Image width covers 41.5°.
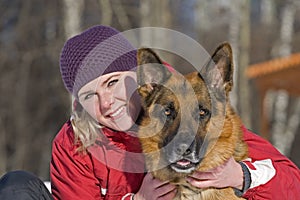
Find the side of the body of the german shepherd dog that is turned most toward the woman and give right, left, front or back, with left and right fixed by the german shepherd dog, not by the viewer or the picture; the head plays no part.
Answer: right

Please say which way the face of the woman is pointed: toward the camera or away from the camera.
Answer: toward the camera

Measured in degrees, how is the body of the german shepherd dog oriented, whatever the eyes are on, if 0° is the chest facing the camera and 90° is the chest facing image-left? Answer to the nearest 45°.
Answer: approximately 0°

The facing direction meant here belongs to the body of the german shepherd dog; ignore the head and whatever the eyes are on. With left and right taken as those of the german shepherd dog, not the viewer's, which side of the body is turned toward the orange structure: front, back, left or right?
back
